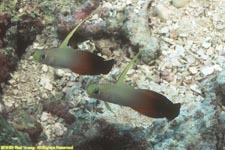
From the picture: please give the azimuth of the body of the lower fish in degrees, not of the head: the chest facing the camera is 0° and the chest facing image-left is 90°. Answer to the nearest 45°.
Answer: approximately 90°

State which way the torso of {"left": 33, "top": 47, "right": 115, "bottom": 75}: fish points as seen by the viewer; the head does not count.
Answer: to the viewer's left

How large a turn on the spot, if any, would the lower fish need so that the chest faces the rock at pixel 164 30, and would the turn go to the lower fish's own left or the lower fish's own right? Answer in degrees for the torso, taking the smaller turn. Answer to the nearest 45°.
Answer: approximately 90° to the lower fish's own right

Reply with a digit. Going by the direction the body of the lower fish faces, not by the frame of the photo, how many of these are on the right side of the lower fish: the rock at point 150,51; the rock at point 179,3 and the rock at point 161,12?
3

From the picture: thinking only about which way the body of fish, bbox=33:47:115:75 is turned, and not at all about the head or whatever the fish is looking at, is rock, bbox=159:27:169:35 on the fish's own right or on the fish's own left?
on the fish's own right

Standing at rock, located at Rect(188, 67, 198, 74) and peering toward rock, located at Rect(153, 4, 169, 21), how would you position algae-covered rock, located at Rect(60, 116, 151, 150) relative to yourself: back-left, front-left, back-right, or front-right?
back-left

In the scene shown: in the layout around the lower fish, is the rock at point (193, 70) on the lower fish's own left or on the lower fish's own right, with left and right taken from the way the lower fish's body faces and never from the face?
on the lower fish's own right

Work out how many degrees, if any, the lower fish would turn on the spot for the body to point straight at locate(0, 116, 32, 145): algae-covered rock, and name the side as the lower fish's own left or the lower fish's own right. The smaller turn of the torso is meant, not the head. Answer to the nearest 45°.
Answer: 0° — it already faces it

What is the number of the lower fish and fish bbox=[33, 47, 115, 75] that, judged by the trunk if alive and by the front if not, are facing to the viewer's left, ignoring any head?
2

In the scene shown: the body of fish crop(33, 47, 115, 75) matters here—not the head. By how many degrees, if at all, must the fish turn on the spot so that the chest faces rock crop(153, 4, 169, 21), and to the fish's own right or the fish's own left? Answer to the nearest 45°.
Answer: approximately 135° to the fish's own right
